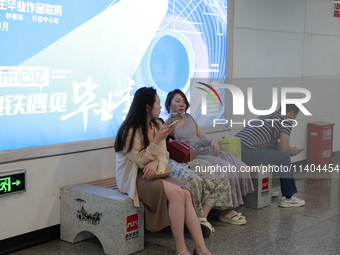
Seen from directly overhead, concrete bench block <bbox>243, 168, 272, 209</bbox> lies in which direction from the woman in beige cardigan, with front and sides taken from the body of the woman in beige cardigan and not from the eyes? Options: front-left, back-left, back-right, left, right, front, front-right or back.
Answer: front-left

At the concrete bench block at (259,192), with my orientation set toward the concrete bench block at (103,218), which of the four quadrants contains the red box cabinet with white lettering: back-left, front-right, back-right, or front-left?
back-right

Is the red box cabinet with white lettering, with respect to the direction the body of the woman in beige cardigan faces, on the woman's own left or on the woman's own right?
on the woman's own left

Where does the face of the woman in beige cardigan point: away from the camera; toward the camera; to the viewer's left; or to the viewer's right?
to the viewer's right
